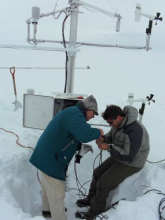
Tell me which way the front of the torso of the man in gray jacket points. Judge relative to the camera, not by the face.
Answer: to the viewer's left

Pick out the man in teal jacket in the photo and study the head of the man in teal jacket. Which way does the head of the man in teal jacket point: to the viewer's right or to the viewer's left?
to the viewer's right

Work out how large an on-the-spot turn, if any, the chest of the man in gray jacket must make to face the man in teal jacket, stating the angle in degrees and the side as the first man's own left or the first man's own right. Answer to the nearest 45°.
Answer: approximately 45° to the first man's own left

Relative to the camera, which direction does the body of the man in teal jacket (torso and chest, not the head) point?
to the viewer's right

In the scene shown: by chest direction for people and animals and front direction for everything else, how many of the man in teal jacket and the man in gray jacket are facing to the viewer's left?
1

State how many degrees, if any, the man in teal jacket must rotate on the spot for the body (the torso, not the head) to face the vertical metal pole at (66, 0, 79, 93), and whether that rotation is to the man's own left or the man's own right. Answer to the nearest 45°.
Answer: approximately 90° to the man's own left

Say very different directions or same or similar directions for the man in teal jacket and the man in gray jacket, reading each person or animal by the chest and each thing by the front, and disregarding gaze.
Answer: very different directions
